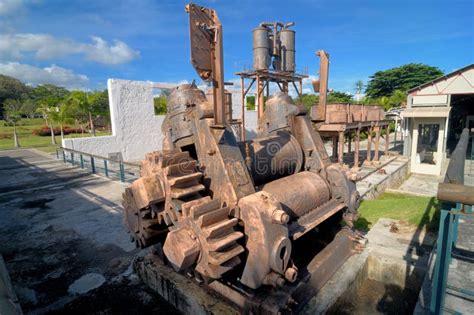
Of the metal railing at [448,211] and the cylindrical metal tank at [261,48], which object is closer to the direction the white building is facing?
the metal railing

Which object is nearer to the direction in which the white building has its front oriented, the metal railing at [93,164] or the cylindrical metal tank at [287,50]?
the metal railing

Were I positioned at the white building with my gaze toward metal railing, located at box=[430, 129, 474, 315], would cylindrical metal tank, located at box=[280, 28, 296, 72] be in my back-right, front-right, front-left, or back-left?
back-right

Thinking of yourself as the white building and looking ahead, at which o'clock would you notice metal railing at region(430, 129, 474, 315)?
The metal railing is roughly at 12 o'clock from the white building.

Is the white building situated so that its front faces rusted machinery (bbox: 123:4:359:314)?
yes

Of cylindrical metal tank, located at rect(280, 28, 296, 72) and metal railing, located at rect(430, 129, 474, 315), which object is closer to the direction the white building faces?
the metal railing

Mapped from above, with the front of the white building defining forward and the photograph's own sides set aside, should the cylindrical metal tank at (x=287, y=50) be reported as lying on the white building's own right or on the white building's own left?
on the white building's own right

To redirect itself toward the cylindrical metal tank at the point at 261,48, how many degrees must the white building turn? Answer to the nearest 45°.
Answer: approximately 90° to its right

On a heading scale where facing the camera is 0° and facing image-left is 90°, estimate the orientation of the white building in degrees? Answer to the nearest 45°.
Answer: approximately 0°

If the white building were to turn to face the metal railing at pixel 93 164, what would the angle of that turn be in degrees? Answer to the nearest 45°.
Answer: approximately 45° to its right
